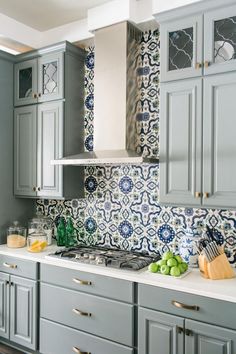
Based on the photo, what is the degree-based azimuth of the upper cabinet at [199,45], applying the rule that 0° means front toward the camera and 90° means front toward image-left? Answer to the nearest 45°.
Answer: approximately 45°

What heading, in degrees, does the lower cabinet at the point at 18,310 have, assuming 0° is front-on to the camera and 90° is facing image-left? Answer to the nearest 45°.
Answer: approximately 45°

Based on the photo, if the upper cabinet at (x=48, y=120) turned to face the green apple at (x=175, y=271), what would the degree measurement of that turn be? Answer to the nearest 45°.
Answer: approximately 90° to its left

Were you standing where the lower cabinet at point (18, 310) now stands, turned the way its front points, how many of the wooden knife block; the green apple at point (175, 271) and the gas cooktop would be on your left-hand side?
3

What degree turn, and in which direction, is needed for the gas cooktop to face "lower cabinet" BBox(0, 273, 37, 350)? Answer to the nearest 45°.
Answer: approximately 45° to its right

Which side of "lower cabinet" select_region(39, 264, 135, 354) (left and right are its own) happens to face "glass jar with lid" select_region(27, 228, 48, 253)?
right
